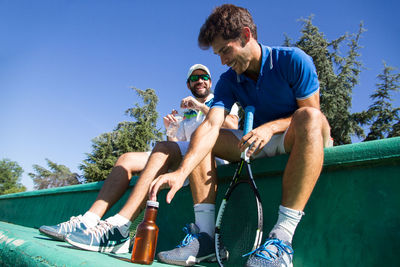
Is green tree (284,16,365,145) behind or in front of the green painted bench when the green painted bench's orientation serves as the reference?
behind

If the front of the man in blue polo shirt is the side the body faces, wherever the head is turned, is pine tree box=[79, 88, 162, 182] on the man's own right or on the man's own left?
on the man's own right

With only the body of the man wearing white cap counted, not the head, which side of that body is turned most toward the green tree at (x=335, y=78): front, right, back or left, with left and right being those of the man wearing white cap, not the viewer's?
back

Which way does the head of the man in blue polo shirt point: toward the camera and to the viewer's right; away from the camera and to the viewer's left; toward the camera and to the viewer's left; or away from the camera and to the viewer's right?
toward the camera and to the viewer's left

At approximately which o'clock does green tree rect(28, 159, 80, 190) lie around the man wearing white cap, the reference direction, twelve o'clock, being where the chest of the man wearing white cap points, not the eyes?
The green tree is roughly at 4 o'clock from the man wearing white cap.

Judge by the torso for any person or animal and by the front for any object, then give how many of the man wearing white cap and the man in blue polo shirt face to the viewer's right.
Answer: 0

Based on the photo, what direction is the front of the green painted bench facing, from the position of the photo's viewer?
facing the viewer and to the left of the viewer
